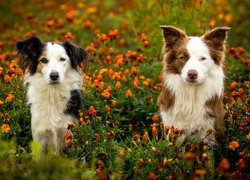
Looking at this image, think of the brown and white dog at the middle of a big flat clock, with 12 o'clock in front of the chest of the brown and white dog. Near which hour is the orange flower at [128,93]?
The orange flower is roughly at 4 o'clock from the brown and white dog.

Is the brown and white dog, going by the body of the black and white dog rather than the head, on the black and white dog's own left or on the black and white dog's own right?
on the black and white dog's own left

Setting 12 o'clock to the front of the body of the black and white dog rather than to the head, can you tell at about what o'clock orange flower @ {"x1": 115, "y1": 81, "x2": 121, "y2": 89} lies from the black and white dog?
The orange flower is roughly at 8 o'clock from the black and white dog.

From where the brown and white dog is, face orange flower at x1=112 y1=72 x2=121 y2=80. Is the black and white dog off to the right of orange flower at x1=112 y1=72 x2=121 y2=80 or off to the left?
left

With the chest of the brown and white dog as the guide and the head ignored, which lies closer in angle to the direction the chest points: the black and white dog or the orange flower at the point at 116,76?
the black and white dog

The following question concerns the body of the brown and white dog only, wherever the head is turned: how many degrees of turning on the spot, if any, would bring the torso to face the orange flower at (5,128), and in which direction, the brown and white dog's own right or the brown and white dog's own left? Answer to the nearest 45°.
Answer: approximately 90° to the brown and white dog's own right

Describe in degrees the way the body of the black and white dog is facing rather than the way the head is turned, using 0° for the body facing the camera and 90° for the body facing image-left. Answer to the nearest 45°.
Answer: approximately 0°

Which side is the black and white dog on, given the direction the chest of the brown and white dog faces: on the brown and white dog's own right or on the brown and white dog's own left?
on the brown and white dog's own right

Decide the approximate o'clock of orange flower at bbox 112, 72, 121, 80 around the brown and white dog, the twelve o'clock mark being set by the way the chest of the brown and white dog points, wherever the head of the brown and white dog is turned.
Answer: The orange flower is roughly at 4 o'clock from the brown and white dog.

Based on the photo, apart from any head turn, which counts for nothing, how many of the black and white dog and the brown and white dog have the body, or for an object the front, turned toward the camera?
2

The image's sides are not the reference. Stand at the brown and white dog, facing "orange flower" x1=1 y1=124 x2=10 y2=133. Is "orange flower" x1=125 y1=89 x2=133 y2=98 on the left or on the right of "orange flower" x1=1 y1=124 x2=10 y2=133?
right

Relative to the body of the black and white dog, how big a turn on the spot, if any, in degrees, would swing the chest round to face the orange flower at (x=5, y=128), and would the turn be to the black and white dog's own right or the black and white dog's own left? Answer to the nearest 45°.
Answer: approximately 45° to the black and white dog's own right
